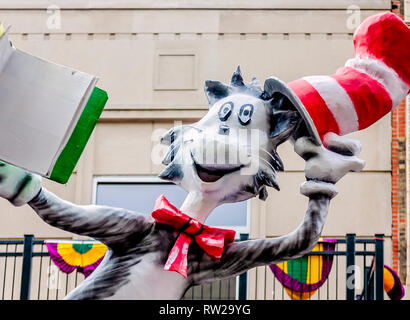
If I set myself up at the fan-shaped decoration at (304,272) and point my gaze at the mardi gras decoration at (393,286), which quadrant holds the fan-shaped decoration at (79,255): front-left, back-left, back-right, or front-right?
back-left

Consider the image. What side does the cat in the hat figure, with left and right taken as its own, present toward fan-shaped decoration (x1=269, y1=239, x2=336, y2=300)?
back

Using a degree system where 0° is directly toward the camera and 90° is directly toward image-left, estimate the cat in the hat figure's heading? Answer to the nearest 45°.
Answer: approximately 0°

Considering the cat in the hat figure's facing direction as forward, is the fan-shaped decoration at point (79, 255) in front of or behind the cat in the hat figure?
behind

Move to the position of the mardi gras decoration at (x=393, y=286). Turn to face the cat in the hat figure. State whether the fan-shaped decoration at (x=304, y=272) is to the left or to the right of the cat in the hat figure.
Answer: right
